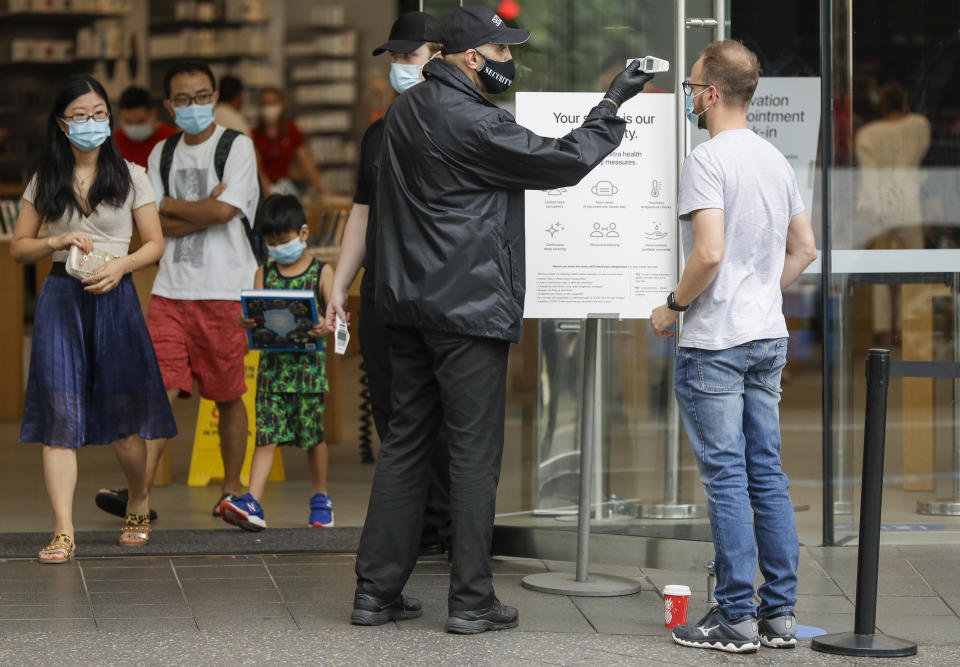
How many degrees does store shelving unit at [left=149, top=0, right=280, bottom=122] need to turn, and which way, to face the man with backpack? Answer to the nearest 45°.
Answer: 0° — it already faces them

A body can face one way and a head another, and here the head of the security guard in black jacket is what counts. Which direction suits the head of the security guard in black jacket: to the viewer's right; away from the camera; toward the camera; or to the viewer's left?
to the viewer's right

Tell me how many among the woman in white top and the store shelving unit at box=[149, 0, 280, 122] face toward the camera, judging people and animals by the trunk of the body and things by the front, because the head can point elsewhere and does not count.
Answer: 2

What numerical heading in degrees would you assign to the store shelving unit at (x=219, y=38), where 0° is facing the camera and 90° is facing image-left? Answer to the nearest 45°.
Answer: approximately 0°

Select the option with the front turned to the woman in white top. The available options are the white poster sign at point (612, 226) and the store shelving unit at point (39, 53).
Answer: the store shelving unit

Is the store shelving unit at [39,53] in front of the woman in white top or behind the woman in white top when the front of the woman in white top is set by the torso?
behind

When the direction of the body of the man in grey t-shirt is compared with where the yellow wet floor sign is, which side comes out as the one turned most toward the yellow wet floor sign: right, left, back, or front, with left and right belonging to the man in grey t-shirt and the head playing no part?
front

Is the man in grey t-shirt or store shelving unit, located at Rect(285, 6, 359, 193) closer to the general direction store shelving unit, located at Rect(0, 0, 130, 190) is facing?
the man in grey t-shirt

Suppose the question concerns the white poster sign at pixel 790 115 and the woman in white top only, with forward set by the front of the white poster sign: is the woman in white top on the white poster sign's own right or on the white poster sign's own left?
on the white poster sign's own right

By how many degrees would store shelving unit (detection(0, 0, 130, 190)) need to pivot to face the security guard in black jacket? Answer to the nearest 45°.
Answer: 0° — it already faces them

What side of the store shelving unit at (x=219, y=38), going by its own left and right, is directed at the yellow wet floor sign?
front
